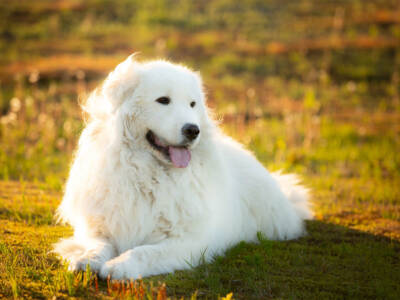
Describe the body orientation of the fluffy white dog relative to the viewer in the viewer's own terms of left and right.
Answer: facing the viewer and to the left of the viewer
